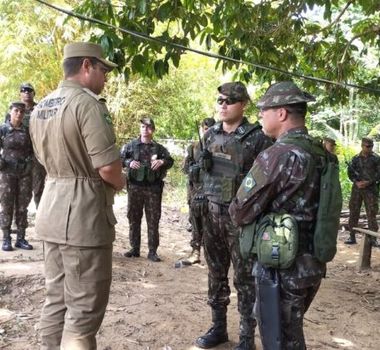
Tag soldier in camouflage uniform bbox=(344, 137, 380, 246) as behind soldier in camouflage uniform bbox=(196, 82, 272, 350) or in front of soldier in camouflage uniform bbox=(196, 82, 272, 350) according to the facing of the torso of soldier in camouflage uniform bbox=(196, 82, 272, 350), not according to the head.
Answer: behind

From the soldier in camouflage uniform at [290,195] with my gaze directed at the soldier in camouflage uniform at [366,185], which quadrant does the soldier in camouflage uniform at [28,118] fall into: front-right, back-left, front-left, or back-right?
front-left

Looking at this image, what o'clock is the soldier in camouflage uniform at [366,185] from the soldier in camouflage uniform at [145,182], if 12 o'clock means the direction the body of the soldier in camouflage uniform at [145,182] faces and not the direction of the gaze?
the soldier in camouflage uniform at [366,185] is roughly at 8 o'clock from the soldier in camouflage uniform at [145,182].

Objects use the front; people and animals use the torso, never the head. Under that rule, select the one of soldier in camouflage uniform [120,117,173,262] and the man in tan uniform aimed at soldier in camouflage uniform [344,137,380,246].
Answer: the man in tan uniform

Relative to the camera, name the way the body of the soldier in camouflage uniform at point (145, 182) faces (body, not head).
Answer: toward the camera

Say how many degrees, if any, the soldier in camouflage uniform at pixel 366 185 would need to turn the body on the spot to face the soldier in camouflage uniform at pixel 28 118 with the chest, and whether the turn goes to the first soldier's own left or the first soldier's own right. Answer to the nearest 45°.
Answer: approximately 45° to the first soldier's own right

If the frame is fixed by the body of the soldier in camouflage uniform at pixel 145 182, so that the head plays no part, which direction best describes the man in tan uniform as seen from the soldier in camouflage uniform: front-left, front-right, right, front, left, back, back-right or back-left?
front

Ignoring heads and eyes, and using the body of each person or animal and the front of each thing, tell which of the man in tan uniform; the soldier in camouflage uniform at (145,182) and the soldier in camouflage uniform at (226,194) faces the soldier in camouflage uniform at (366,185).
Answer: the man in tan uniform

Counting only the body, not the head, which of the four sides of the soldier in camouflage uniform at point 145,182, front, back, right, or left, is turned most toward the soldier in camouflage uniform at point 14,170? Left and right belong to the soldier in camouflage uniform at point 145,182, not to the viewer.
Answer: right

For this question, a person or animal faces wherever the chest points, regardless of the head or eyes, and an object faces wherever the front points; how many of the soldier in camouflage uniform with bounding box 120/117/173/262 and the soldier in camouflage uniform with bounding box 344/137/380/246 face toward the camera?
2

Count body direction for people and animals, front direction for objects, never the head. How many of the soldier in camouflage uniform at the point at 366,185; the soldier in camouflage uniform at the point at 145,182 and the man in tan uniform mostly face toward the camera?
2

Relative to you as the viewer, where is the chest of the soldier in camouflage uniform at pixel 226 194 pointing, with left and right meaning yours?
facing the viewer and to the left of the viewer

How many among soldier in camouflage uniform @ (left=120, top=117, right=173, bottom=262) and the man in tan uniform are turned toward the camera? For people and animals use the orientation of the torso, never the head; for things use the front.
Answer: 1

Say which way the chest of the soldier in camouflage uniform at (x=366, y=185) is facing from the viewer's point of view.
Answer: toward the camera
